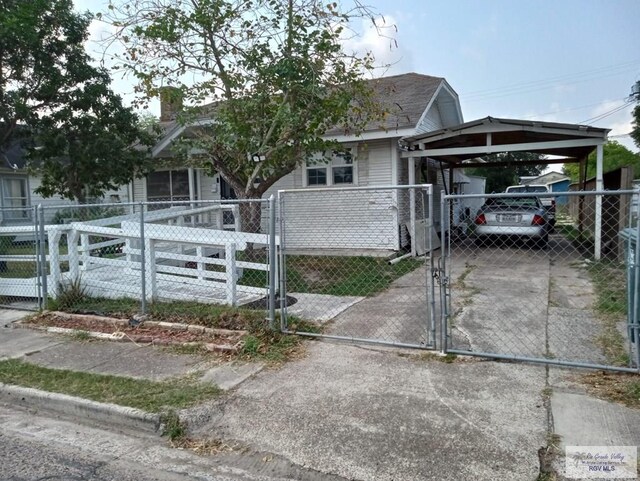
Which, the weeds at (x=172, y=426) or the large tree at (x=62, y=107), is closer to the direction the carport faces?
the weeds

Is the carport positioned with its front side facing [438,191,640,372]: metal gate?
yes

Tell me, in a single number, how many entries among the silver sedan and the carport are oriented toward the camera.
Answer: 1

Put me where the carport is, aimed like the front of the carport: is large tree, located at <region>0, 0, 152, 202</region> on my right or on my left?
on my right

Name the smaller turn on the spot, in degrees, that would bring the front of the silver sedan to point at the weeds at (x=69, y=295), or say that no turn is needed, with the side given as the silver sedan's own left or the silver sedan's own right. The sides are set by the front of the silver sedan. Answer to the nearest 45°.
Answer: approximately 135° to the silver sedan's own left

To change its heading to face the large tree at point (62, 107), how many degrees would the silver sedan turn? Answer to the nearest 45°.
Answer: approximately 90° to its left

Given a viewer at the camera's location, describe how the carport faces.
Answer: facing the viewer

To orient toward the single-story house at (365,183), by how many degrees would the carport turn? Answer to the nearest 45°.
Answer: approximately 90° to its right

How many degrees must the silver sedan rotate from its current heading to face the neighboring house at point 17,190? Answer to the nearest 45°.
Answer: approximately 90° to its left

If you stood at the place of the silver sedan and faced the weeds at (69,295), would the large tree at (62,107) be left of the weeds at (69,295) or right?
right

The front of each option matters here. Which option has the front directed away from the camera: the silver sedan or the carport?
the silver sedan

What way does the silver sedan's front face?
away from the camera

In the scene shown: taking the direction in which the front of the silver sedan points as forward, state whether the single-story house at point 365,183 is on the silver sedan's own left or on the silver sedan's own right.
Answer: on the silver sedan's own left

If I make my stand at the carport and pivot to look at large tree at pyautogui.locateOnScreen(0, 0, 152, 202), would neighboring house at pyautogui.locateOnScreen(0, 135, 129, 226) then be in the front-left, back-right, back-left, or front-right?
front-right

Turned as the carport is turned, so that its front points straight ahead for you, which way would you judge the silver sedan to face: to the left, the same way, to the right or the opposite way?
the opposite way

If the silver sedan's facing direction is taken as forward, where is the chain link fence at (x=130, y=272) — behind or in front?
behind
